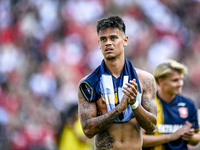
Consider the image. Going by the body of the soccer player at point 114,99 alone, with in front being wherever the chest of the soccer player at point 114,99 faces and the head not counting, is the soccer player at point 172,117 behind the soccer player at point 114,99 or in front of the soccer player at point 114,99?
behind

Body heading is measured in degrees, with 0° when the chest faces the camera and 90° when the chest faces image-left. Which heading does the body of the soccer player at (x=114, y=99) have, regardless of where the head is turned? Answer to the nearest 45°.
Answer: approximately 0°

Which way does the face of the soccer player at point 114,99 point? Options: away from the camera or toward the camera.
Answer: toward the camera

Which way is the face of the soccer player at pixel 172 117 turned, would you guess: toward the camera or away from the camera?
toward the camera
